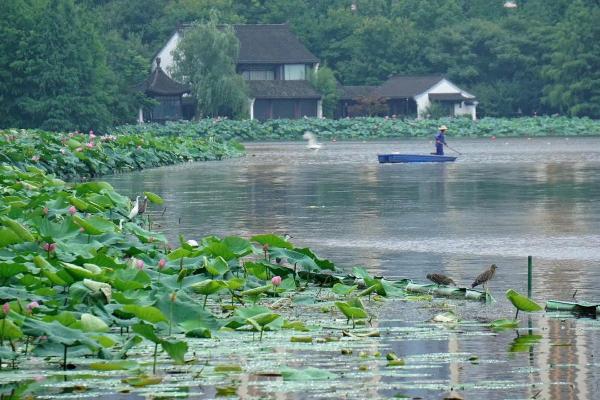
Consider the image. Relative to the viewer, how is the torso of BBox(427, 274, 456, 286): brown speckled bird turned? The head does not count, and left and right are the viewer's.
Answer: facing to the left of the viewer

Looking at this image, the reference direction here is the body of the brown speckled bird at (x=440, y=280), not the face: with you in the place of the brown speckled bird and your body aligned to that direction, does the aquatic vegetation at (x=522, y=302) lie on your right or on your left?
on your left

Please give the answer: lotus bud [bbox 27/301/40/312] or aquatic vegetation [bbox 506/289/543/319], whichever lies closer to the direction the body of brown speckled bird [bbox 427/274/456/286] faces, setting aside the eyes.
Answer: the lotus bud

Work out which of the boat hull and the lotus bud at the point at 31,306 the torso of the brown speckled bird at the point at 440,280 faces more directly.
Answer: the lotus bud

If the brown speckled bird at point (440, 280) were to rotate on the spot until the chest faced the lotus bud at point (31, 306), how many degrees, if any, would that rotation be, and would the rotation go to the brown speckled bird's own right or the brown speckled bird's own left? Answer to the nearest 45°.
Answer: approximately 45° to the brown speckled bird's own left
